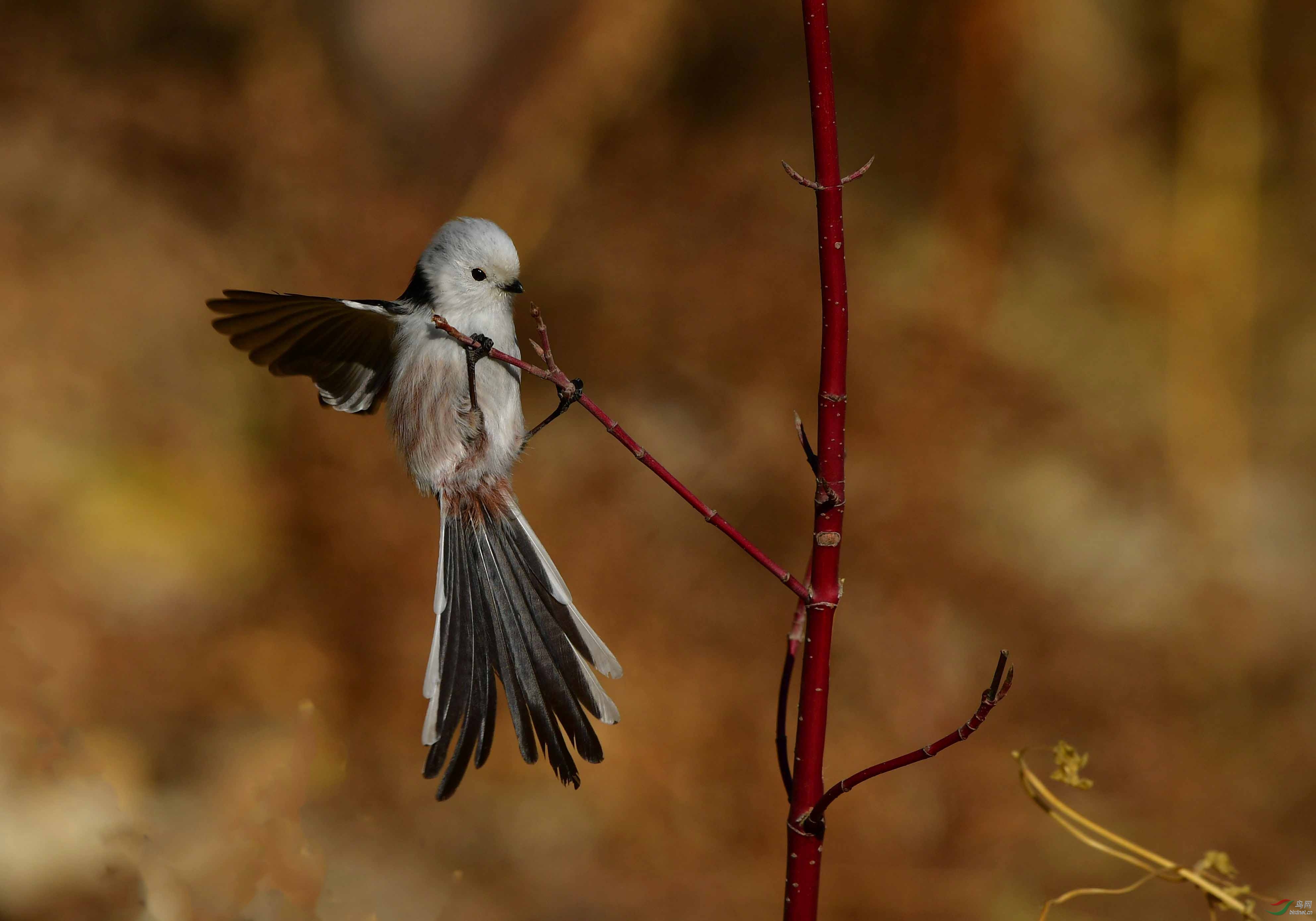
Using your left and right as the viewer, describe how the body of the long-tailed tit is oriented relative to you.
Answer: facing the viewer and to the right of the viewer
